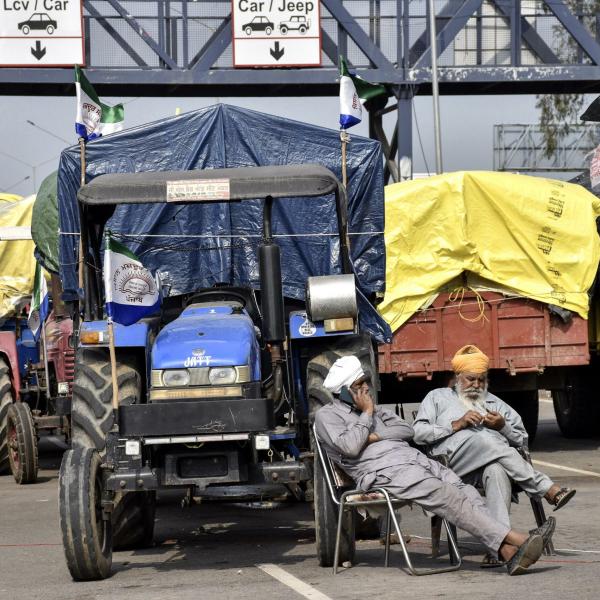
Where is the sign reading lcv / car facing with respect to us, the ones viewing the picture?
facing the viewer

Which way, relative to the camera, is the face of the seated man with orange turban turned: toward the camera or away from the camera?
toward the camera

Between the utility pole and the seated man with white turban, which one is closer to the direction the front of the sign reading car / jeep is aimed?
the seated man with white turban

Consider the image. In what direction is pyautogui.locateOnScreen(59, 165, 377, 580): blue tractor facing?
toward the camera

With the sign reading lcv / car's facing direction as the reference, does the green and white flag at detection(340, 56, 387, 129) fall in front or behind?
in front

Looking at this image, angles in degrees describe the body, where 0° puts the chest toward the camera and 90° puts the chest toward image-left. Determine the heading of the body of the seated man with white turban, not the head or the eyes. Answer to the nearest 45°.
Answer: approximately 315°

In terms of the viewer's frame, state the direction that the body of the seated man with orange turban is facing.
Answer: toward the camera

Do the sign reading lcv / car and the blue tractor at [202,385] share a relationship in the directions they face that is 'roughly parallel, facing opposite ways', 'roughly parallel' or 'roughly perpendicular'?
roughly parallel

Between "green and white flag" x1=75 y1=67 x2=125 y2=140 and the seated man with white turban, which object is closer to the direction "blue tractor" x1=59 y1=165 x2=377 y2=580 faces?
the seated man with white turban

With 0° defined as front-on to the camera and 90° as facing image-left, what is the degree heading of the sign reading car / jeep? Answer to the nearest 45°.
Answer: approximately 0°

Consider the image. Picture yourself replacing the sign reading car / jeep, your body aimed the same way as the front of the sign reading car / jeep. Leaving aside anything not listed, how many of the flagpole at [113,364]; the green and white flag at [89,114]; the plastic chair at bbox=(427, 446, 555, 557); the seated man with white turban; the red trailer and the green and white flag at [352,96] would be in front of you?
6
